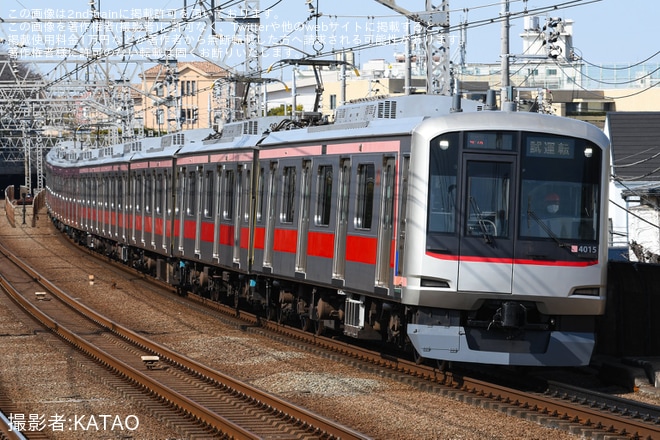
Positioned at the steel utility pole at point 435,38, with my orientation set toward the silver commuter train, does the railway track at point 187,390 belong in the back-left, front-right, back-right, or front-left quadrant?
front-right

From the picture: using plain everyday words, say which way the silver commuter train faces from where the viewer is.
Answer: facing the viewer and to the right of the viewer

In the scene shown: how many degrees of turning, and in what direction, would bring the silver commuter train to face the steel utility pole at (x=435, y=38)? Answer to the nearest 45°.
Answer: approximately 135° to its left
